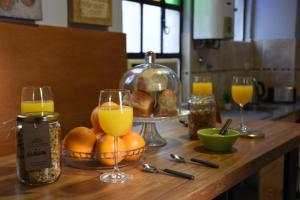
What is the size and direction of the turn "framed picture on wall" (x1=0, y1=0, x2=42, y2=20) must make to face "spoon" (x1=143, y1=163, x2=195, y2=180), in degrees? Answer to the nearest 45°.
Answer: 0° — it already faces it

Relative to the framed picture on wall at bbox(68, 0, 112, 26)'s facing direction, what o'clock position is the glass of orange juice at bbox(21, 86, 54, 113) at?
The glass of orange juice is roughly at 2 o'clock from the framed picture on wall.

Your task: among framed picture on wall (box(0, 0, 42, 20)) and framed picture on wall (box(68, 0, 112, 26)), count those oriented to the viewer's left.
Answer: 0

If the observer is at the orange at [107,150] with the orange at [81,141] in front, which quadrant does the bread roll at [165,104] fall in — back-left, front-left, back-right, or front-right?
back-right

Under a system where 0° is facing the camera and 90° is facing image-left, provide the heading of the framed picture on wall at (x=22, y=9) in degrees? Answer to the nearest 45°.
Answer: approximately 315°

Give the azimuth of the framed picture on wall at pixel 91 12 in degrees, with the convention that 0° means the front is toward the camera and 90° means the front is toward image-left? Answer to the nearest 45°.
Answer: approximately 315°

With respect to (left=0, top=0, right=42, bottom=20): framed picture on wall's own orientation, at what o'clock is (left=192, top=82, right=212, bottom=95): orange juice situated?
The orange juice is roughly at 10 o'clock from the framed picture on wall.

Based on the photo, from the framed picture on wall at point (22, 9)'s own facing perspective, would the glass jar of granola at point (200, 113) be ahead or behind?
ahead
